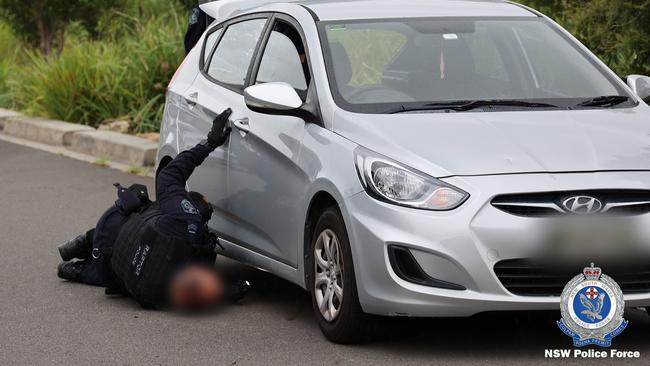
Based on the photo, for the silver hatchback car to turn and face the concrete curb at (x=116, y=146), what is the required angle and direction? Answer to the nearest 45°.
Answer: approximately 180°

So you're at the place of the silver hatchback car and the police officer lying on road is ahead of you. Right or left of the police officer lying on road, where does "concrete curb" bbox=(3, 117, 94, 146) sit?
right

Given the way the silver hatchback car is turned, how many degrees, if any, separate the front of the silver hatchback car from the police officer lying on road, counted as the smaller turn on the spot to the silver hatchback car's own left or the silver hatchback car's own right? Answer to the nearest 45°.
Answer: approximately 135° to the silver hatchback car's own right

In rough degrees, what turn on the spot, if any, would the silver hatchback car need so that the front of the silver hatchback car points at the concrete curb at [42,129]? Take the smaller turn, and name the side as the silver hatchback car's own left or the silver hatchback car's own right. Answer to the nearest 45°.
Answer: approximately 180°

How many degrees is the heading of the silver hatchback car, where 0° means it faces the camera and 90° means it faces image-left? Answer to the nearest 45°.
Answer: approximately 315°
